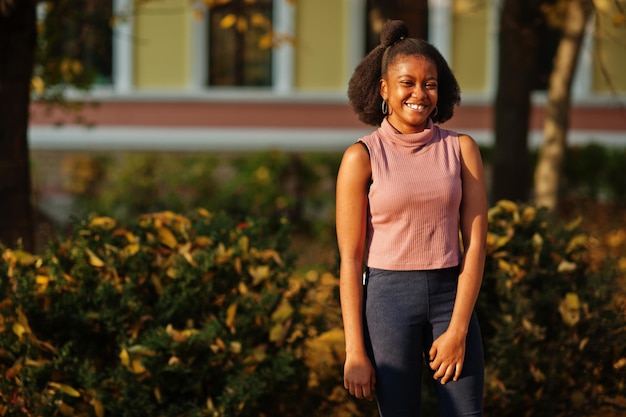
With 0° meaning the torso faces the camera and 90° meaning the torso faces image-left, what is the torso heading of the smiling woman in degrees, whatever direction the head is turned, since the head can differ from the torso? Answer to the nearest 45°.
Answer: approximately 0°

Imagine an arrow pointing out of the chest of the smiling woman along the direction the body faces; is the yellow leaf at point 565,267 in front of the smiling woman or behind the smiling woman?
behind

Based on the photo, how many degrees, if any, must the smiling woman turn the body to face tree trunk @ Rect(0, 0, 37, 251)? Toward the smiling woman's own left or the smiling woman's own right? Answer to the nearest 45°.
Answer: approximately 135° to the smiling woman's own right

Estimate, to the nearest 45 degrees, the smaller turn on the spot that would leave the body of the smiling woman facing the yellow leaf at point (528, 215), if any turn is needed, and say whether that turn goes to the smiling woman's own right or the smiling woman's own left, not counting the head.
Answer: approximately 180°

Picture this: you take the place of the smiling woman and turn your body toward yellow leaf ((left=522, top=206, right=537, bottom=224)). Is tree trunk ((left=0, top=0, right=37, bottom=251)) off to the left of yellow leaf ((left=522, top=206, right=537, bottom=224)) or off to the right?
left
